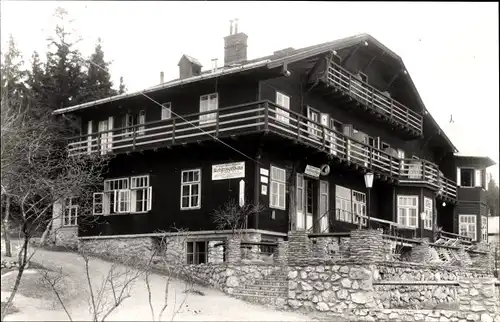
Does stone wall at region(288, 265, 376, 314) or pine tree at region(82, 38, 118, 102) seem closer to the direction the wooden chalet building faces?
the stone wall

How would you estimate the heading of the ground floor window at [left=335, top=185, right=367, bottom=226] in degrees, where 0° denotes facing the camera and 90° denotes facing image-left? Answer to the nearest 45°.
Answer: approximately 315°

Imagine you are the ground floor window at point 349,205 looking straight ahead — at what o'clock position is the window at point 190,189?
The window is roughly at 3 o'clock from the ground floor window.

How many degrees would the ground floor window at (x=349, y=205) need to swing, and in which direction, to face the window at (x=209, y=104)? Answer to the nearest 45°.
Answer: approximately 90° to its right

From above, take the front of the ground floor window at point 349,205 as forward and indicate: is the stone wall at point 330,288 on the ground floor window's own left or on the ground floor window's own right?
on the ground floor window's own right

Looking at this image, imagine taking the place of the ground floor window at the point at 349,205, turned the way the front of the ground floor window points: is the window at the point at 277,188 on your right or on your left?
on your right

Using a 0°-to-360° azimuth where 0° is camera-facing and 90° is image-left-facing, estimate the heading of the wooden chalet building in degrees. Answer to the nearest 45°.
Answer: approximately 315°

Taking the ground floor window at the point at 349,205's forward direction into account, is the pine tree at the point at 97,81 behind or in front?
behind

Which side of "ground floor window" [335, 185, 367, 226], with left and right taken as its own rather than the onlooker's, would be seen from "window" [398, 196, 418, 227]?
left

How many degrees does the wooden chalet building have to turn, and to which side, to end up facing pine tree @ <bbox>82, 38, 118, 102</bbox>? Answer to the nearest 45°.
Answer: approximately 180°
